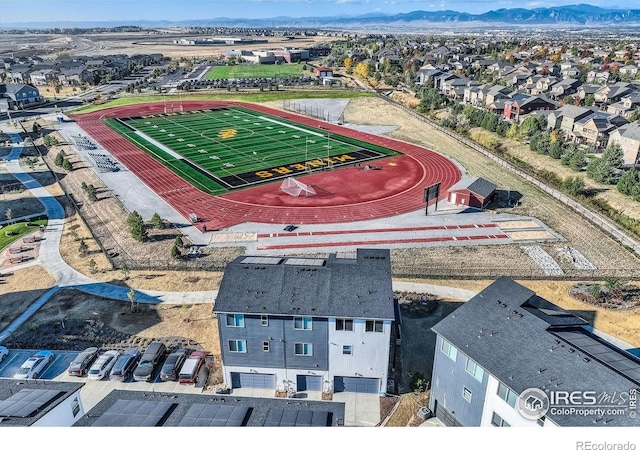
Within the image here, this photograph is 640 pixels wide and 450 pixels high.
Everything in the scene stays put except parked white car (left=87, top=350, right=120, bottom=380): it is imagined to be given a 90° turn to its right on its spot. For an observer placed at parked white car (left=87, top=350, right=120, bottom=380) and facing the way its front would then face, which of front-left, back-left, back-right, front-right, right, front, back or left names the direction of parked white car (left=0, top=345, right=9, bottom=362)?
back

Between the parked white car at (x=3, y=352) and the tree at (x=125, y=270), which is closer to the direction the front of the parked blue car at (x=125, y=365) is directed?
the tree

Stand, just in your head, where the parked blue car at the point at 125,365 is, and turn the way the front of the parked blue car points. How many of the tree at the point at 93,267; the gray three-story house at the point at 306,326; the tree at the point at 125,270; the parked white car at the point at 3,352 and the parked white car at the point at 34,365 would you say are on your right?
1

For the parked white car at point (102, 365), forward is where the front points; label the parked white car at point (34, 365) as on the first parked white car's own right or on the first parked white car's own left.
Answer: on the first parked white car's own left

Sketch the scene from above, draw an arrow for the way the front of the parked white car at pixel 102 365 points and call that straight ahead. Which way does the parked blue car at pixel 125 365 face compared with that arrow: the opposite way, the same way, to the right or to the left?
the same way

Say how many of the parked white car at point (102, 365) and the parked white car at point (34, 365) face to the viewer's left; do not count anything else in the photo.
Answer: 0

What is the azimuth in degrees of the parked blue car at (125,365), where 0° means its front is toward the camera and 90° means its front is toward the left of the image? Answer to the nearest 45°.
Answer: approximately 225°

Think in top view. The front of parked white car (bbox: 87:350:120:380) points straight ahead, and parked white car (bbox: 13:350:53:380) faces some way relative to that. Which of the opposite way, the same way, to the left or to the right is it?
the same way

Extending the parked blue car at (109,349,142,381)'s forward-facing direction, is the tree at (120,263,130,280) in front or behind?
in front

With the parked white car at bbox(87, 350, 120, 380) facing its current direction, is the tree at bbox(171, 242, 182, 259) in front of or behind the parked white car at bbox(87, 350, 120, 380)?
in front

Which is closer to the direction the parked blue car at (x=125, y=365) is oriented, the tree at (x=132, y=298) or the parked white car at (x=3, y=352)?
the tree

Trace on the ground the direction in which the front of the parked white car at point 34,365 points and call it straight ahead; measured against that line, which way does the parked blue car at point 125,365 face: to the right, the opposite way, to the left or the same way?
the same way

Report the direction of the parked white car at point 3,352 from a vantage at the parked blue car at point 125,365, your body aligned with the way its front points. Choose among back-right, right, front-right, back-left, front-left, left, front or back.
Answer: left

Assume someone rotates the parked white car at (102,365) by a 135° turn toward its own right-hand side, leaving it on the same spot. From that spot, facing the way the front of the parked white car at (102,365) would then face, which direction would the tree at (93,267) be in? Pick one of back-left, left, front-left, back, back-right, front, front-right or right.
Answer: back

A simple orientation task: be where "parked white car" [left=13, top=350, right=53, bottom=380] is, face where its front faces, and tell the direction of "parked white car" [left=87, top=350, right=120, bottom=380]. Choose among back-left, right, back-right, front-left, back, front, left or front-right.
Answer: right

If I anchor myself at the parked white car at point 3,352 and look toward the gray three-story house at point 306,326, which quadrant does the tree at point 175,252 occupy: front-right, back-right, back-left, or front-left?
front-left

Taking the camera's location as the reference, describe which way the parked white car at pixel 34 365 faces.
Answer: facing away from the viewer and to the right of the viewer
